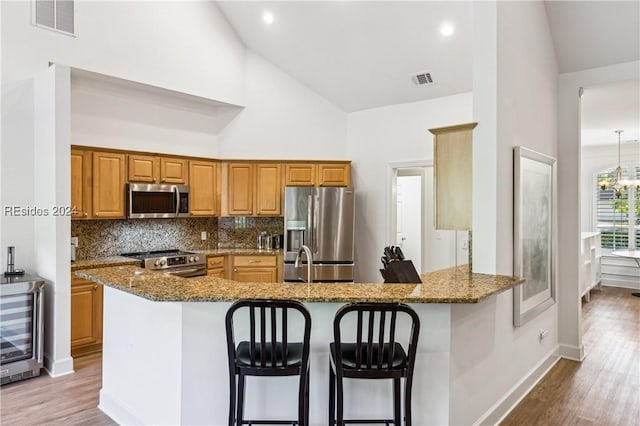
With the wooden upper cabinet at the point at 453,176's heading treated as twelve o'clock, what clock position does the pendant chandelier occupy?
The pendant chandelier is roughly at 4 o'clock from the wooden upper cabinet.

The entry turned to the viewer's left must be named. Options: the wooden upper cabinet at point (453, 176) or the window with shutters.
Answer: the wooden upper cabinet

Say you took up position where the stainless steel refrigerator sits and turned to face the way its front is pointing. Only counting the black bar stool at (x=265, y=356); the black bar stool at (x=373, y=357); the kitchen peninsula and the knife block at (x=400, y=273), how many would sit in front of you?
4

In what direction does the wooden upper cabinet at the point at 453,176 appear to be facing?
to the viewer's left

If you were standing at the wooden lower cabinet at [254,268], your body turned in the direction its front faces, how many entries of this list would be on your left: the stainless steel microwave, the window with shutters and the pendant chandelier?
2

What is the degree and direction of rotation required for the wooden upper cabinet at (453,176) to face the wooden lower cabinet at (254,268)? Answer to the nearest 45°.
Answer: approximately 45° to its right
